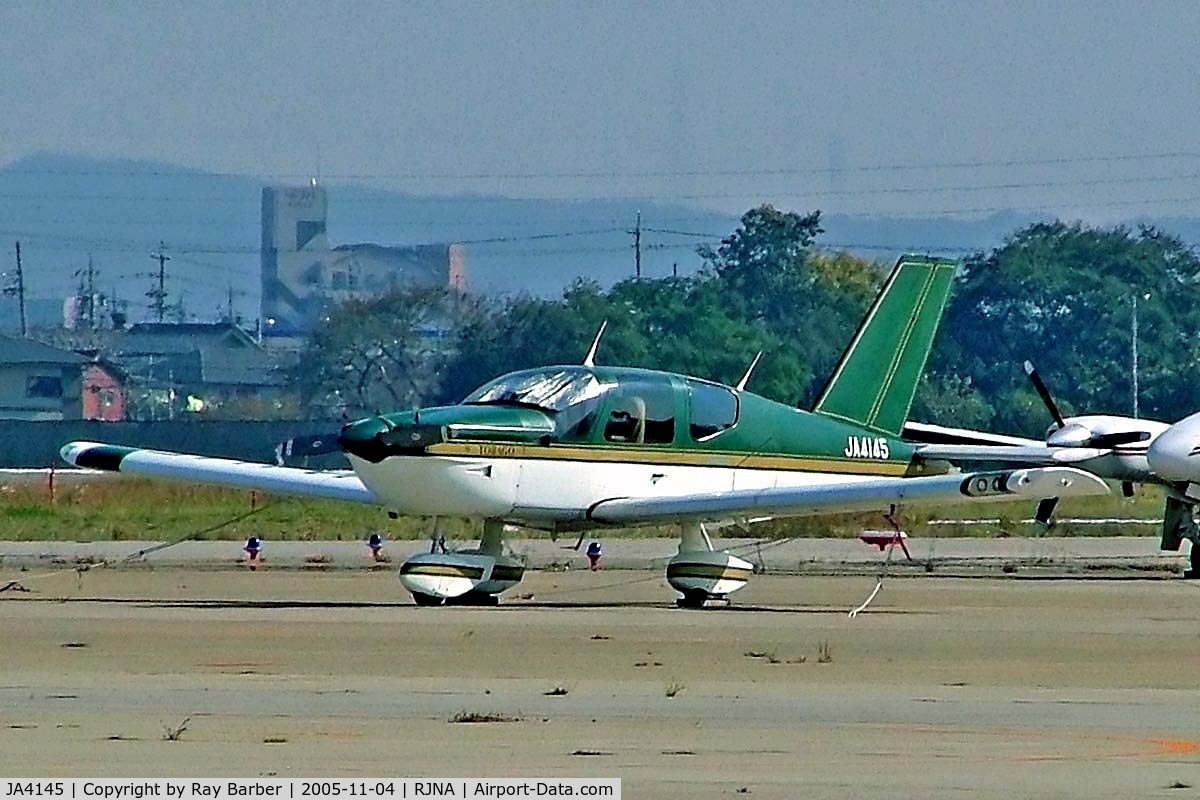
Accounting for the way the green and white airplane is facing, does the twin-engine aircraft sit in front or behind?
behind

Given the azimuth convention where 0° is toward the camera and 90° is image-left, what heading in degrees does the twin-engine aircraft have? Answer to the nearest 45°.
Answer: approximately 45°

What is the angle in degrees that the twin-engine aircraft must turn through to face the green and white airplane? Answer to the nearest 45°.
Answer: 0° — it already faces it

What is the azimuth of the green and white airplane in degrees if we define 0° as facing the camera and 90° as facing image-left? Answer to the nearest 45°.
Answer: approximately 45°

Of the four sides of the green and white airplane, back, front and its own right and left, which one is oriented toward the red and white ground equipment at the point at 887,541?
back

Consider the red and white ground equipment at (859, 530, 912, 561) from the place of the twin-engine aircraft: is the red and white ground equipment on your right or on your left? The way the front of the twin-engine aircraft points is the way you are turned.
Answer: on your right

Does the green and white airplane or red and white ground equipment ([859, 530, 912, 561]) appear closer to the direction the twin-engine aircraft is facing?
the green and white airplane
